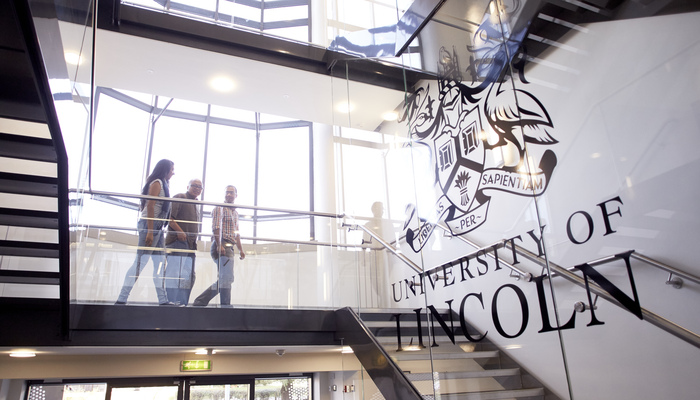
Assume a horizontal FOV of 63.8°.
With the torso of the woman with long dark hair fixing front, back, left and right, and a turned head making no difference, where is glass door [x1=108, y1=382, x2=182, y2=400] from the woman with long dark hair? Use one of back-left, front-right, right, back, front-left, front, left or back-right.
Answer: left

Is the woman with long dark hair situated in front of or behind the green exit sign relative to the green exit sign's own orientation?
in front

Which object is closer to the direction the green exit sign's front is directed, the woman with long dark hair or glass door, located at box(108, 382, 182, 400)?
the woman with long dark hair

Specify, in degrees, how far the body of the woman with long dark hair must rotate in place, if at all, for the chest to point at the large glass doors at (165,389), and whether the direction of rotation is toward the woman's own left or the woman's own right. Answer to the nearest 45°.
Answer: approximately 90° to the woman's own left

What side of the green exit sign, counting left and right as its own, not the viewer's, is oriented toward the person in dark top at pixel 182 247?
front
